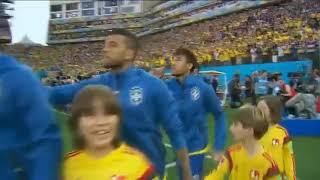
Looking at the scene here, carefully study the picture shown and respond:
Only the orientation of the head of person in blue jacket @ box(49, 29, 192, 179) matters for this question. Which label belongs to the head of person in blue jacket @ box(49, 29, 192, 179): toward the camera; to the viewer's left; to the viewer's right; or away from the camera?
to the viewer's left

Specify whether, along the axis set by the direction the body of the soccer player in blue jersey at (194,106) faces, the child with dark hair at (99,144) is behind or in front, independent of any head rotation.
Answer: in front

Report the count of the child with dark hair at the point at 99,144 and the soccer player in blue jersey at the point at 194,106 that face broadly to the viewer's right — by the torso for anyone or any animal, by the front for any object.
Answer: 0

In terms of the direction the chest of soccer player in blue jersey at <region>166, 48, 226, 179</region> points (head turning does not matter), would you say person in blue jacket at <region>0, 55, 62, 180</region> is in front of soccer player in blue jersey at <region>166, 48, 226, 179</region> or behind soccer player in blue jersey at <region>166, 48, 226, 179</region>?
in front

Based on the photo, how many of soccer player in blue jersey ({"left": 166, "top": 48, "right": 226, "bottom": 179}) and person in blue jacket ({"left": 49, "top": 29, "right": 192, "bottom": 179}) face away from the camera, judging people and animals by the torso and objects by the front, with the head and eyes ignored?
0

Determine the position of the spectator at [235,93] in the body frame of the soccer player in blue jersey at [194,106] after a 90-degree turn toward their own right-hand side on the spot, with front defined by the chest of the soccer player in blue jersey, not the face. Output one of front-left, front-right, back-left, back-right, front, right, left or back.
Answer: front-right

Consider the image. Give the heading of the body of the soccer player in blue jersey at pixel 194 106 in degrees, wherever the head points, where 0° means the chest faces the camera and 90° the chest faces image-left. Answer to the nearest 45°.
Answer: approximately 45°

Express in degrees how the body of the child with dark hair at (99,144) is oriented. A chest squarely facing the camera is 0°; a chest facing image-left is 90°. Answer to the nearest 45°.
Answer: approximately 0°

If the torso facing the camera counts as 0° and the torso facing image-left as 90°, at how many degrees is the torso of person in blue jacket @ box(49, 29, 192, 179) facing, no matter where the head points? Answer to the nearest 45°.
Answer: approximately 45°
